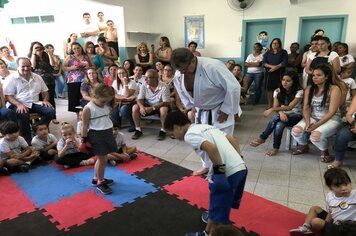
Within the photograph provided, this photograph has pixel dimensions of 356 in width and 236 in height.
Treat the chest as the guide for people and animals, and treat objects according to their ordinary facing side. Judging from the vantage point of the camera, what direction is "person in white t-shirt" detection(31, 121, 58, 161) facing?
facing the viewer and to the right of the viewer

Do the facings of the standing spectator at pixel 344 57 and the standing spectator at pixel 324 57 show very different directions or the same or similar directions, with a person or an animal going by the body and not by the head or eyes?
same or similar directions

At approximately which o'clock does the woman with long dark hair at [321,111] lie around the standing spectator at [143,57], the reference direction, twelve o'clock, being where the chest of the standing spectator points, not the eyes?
The woman with long dark hair is roughly at 11 o'clock from the standing spectator.

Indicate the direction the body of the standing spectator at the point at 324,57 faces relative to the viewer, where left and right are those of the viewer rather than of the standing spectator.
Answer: facing the viewer and to the left of the viewer

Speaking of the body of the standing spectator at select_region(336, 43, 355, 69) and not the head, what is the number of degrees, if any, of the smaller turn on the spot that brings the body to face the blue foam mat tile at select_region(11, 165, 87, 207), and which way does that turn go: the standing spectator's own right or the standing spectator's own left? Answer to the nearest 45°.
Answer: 0° — they already face it

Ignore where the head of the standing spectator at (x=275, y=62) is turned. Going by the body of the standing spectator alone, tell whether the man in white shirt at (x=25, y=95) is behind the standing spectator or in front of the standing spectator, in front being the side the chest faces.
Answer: in front

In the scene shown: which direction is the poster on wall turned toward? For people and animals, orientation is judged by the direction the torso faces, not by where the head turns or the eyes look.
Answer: toward the camera

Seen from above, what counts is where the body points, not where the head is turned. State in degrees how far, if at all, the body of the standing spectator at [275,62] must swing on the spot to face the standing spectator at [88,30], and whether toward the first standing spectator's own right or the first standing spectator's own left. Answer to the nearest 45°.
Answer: approximately 45° to the first standing spectator's own right

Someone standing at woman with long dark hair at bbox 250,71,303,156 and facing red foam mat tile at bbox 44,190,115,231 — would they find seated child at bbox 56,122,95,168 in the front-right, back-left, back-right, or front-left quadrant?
front-right

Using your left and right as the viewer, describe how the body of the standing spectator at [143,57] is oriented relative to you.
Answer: facing the viewer

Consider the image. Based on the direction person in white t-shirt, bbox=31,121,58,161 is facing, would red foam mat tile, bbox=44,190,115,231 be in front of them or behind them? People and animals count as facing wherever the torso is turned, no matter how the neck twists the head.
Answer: in front

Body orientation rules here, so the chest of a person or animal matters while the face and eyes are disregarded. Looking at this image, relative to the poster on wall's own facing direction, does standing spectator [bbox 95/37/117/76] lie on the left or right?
on its right

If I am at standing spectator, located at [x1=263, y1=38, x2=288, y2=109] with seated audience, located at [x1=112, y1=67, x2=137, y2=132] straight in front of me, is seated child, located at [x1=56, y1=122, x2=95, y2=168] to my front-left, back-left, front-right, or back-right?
front-left

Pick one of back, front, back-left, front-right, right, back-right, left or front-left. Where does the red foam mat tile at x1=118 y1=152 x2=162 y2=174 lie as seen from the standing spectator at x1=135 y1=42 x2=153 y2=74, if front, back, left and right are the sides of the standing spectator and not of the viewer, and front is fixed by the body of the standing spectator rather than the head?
front

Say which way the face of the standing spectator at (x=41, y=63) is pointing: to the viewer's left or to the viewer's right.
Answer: to the viewer's right

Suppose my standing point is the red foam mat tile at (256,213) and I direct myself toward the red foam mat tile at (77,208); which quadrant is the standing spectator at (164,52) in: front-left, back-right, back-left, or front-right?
front-right
